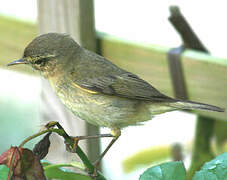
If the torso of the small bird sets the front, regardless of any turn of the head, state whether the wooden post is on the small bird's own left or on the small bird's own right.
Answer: on the small bird's own right

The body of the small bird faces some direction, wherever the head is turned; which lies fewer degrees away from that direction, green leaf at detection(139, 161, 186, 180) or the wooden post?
the wooden post

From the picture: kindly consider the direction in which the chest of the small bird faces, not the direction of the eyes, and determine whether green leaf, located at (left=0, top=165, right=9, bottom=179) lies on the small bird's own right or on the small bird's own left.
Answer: on the small bird's own left

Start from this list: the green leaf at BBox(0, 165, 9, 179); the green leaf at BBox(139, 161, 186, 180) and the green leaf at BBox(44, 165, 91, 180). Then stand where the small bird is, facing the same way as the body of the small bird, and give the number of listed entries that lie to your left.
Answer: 3

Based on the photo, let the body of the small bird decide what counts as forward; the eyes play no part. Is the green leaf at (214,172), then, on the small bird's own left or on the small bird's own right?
on the small bird's own left

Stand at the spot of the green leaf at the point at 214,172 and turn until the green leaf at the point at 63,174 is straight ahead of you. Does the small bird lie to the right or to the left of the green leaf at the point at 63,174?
right

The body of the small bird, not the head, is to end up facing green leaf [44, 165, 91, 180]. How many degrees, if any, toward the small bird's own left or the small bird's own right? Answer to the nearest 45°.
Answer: approximately 90° to the small bird's own left

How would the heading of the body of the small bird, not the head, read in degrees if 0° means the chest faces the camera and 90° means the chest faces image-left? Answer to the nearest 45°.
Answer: approximately 90°

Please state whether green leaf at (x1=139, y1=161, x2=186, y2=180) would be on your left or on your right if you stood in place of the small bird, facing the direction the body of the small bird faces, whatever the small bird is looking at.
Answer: on your left
